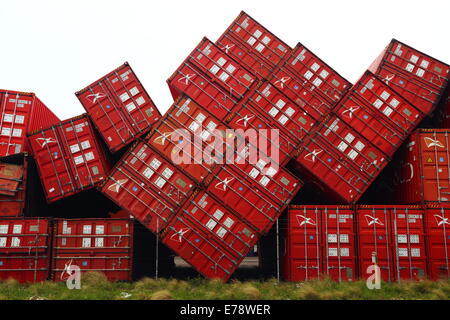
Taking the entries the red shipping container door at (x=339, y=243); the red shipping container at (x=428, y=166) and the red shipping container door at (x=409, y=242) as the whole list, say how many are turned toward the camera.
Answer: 3

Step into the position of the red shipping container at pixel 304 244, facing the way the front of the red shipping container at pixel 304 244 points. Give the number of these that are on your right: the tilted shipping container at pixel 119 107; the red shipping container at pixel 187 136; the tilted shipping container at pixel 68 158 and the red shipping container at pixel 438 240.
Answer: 3

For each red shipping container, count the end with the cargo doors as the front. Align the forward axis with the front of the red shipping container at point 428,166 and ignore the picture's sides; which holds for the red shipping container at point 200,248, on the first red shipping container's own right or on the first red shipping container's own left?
on the first red shipping container's own right

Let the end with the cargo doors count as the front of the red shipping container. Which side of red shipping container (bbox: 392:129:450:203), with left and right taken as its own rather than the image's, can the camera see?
front

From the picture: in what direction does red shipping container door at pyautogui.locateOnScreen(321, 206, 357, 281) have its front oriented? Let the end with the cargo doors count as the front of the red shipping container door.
toward the camera

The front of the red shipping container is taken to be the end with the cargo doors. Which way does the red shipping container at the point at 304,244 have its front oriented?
toward the camera

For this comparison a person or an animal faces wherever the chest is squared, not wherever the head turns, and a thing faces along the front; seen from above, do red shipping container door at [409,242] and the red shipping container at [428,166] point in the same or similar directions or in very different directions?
same or similar directions

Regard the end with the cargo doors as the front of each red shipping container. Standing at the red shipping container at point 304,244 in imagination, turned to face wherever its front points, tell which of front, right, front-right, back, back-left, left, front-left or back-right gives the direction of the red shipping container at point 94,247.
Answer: right

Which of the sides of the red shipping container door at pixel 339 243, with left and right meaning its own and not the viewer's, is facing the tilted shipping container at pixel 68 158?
right

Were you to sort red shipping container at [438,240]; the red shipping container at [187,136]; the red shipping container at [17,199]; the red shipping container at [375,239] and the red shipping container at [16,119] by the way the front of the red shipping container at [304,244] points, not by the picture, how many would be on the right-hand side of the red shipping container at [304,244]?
3

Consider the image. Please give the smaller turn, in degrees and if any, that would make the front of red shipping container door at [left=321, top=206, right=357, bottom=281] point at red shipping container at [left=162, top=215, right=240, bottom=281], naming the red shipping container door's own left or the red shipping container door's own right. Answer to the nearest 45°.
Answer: approximately 90° to the red shipping container door's own right

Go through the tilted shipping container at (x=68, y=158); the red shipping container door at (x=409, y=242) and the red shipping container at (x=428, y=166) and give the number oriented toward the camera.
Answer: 3
